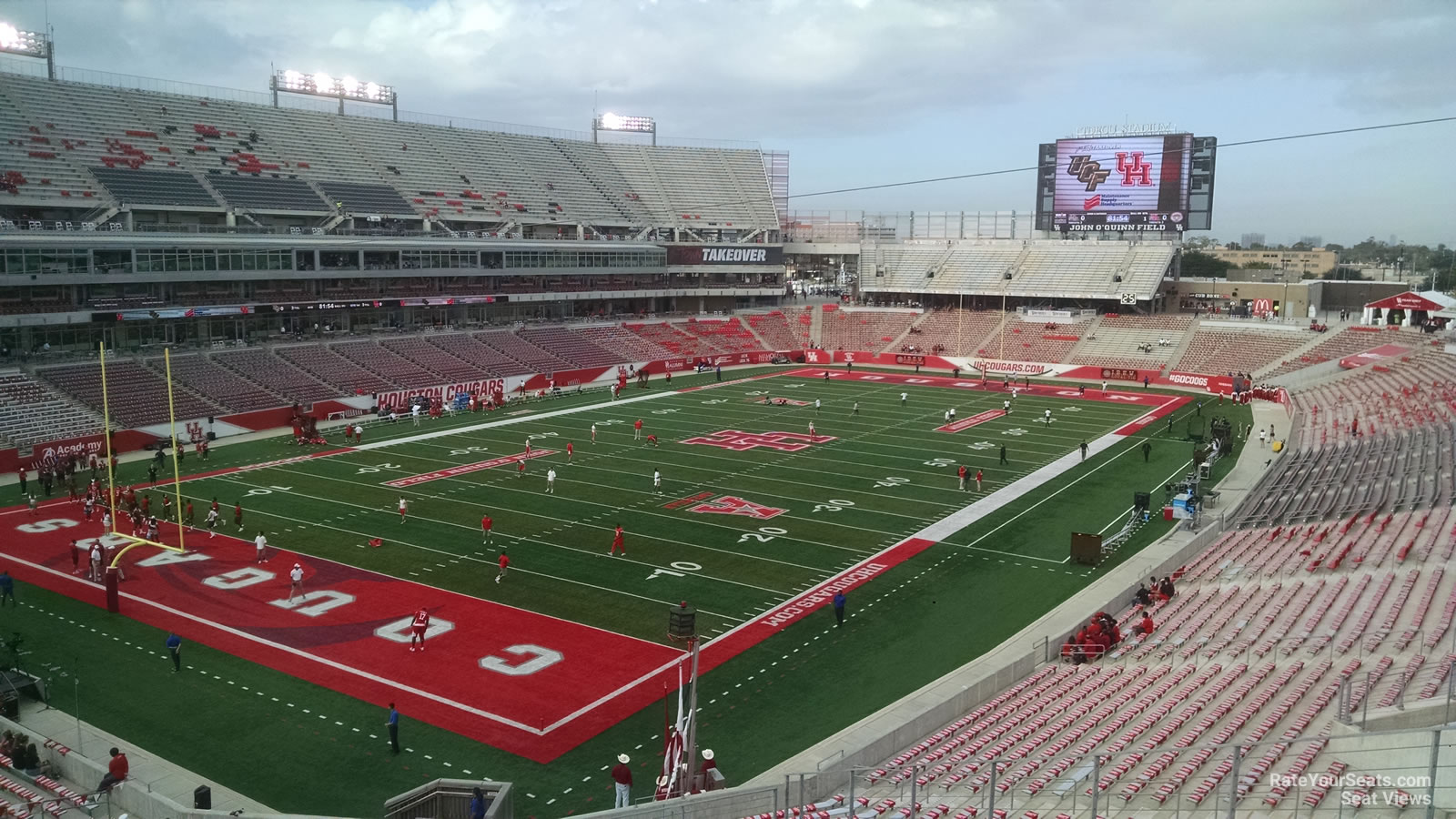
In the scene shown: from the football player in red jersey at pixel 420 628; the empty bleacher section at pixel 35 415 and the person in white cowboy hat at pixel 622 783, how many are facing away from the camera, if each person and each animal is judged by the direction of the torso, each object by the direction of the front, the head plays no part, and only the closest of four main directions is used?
2

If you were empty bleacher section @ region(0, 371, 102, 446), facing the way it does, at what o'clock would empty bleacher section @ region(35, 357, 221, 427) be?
empty bleacher section @ region(35, 357, 221, 427) is roughly at 9 o'clock from empty bleacher section @ region(0, 371, 102, 446).

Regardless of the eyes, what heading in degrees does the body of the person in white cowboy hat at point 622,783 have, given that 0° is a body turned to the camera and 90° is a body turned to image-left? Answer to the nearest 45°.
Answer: approximately 180°

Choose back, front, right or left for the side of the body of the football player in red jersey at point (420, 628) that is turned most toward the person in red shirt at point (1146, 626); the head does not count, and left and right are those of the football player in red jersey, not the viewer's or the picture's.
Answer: right

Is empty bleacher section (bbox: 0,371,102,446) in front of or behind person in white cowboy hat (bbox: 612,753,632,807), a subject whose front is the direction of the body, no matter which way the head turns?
in front

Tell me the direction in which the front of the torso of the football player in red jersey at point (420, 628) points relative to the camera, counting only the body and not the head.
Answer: away from the camera

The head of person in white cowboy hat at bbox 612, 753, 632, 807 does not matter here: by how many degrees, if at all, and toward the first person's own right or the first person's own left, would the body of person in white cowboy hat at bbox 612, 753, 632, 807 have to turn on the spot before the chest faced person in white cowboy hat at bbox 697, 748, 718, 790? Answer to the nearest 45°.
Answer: approximately 90° to the first person's own right

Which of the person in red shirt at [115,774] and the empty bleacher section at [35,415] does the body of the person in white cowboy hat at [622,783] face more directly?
the empty bleacher section

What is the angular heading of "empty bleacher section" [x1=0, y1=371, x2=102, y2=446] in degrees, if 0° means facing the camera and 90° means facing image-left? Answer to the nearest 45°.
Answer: approximately 315°

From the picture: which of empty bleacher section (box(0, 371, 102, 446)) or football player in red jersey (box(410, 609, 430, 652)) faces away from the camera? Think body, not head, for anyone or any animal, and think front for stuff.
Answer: the football player in red jersey

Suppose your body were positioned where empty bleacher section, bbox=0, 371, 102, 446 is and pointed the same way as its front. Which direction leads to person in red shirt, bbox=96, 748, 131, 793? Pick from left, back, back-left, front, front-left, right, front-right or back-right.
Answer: front-right

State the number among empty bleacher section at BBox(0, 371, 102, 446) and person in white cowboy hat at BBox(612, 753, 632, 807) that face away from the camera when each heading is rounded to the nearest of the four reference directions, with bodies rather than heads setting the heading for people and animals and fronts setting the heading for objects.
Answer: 1

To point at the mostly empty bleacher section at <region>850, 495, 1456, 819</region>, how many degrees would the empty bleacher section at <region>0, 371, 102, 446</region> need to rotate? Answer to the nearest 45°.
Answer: approximately 45° to its right

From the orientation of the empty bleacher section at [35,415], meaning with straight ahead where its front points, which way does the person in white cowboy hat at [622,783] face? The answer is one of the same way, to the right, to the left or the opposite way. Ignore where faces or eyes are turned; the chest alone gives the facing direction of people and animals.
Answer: to the left
